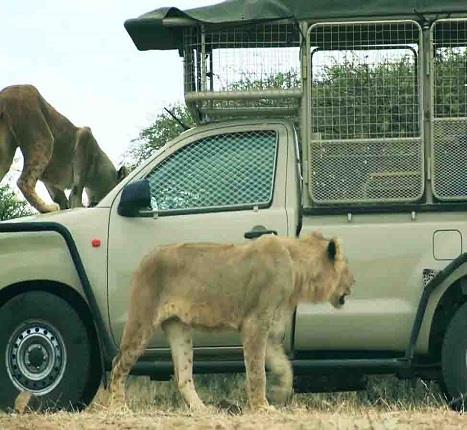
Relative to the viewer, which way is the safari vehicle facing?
to the viewer's left

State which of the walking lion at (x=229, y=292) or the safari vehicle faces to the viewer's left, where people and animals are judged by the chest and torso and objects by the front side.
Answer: the safari vehicle

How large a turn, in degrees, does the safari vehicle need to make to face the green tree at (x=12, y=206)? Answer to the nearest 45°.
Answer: approximately 90° to its right

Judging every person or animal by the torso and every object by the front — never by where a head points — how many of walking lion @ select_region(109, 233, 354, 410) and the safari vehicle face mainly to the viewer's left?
1

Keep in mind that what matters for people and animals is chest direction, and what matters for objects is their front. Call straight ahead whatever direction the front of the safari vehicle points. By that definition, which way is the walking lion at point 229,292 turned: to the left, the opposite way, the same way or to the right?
the opposite way

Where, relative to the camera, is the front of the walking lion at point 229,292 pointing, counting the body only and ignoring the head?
to the viewer's right

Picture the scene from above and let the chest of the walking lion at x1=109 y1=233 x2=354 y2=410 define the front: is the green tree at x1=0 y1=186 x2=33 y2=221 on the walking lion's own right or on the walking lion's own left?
on the walking lion's own left

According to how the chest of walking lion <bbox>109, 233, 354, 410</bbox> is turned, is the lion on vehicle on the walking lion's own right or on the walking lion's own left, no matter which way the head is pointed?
on the walking lion's own left
